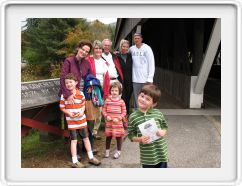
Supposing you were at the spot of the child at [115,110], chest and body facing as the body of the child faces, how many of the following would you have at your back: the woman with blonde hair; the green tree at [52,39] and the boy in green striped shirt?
2

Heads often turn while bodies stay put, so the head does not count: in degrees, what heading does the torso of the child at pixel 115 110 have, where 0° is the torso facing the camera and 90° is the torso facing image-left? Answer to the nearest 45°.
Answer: approximately 0°

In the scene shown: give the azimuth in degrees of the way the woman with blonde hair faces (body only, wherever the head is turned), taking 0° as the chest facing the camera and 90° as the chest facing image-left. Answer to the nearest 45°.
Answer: approximately 0°

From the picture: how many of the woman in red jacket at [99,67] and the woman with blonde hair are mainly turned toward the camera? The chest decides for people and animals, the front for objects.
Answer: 2
